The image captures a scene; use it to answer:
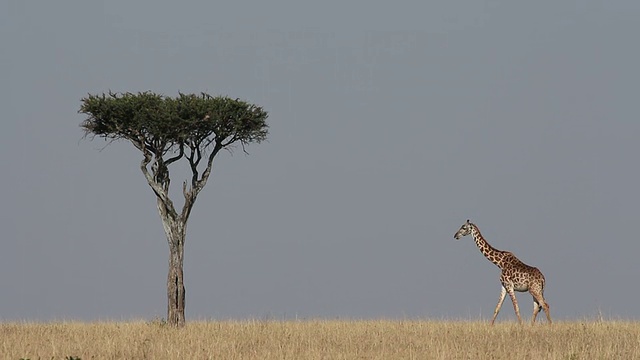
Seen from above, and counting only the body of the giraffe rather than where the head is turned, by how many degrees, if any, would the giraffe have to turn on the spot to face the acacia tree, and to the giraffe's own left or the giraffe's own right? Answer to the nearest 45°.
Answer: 0° — it already faces it

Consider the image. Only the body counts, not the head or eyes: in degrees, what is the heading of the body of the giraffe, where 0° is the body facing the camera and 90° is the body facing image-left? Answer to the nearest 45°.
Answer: approximately 90°
